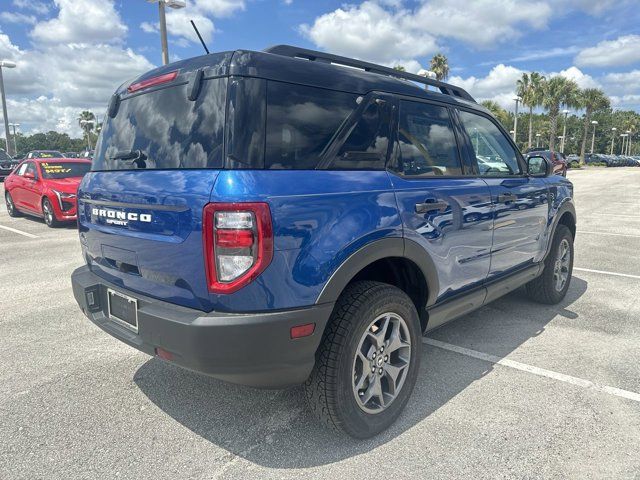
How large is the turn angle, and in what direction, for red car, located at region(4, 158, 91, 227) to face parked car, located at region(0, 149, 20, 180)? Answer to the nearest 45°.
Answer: approximately 135° to its left

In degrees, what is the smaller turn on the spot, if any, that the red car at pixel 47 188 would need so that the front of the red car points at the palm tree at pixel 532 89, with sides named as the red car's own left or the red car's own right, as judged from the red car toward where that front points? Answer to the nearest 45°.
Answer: approximately 90° to the red car's own left

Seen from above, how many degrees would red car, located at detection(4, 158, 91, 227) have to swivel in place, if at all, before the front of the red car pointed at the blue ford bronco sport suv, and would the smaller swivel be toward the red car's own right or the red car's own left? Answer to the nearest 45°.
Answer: approximately 45° to the red car's own right

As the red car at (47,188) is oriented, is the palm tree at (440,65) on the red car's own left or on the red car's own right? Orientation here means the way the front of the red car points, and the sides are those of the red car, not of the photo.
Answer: on the red car's own left

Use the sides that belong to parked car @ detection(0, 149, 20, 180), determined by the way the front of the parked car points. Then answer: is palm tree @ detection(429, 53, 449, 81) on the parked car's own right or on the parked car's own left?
on the parked car's own left

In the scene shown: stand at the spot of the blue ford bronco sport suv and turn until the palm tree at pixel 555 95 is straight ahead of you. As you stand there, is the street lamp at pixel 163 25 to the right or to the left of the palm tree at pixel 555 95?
left

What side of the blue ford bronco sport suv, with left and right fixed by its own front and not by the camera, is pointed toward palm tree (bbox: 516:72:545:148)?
front

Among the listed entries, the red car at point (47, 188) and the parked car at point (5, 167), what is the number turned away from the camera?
0

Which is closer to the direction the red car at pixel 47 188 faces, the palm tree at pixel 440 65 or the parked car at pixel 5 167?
the palm tree

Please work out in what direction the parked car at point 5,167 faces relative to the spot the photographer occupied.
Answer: facing the viewer and to the right of the viewer

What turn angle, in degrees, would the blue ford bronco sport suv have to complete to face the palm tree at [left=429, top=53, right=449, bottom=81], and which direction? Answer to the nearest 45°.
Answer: approximately 45° to its left

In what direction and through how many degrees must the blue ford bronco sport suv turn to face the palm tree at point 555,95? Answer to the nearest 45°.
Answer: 0° — it already faces it

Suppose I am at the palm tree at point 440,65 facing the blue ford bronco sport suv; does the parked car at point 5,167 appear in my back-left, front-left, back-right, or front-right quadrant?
front-right

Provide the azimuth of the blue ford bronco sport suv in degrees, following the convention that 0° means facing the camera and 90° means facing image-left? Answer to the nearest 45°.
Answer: approximately 225°
